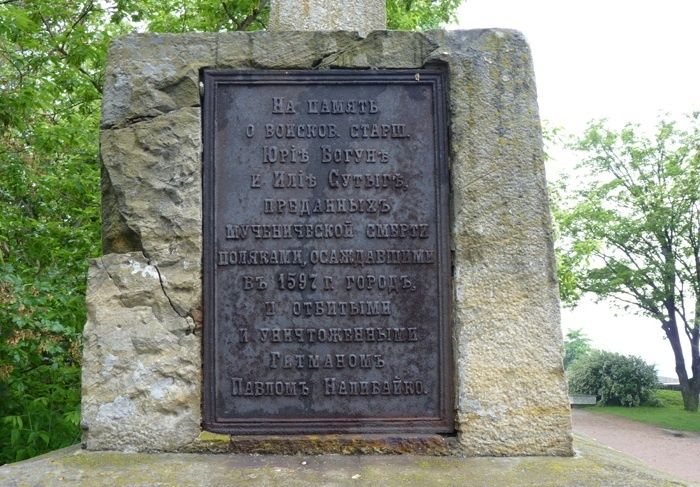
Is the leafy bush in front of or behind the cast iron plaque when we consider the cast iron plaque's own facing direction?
behind

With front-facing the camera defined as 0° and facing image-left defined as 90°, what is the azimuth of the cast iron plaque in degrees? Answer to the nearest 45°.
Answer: approximately 0°
